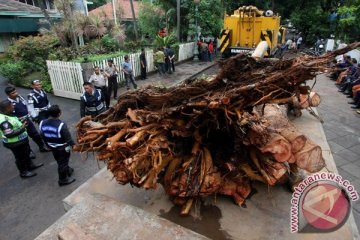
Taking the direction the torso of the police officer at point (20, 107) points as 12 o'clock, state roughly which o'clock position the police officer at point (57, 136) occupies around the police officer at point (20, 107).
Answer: the police officer at point (57, 136) is roughly at 1 o'clock from the police officer at point (20, 107).

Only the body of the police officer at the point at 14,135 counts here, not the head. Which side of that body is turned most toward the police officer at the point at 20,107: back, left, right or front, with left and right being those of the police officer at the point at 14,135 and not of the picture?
left

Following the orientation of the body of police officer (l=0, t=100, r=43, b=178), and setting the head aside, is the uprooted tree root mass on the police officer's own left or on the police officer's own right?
on the police officer's own right

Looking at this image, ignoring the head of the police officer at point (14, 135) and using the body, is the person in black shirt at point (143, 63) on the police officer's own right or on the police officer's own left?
on the police officer's own left

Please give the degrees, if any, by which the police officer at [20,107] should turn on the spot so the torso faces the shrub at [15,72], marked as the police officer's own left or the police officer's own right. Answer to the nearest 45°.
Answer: approximately 135° to the police officer's own left

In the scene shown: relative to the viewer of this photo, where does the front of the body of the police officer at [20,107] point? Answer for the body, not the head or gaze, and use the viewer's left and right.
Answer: facing the viewer and to the right of the viewer

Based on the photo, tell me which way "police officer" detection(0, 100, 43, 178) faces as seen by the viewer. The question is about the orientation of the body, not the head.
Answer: to the viewer's right

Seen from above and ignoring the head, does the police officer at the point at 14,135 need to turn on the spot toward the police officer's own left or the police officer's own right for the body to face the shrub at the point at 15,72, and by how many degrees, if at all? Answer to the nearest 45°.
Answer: approximately 90° to the police officer's own left

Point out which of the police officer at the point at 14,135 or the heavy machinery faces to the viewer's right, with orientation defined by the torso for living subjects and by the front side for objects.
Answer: the police officer

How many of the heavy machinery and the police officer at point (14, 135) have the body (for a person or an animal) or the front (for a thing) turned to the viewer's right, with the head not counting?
1

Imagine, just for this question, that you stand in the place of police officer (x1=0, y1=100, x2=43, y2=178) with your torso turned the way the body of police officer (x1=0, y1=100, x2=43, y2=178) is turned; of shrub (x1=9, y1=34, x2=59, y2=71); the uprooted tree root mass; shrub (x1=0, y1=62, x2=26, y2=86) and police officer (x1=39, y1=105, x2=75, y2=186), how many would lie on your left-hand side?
2
